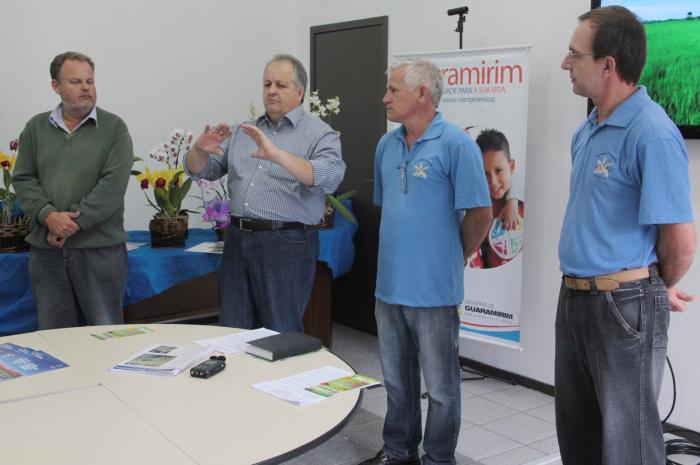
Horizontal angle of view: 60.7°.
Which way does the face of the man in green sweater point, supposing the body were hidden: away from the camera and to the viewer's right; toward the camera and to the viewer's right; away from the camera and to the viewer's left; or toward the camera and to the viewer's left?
toward the camera and to the viewer's right

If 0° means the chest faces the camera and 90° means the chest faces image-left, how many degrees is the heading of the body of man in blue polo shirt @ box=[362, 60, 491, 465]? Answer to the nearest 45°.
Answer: approximately 45°

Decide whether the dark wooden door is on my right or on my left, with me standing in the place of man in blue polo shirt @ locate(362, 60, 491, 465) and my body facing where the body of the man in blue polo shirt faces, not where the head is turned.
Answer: on my right

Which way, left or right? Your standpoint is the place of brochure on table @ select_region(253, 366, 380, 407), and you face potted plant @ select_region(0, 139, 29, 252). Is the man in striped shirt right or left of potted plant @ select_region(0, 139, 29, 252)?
right

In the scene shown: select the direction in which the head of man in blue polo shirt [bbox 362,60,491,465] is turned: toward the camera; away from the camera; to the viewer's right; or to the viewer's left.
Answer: to the viewer's left

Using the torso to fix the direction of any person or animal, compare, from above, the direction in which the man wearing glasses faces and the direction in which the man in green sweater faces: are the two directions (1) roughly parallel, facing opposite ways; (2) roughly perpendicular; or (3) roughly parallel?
roughly perpendicular

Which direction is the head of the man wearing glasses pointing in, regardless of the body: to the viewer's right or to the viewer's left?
to the viewer's left

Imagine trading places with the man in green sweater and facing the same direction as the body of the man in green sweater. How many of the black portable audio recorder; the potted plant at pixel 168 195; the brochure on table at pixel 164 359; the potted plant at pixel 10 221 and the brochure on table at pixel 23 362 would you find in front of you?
3

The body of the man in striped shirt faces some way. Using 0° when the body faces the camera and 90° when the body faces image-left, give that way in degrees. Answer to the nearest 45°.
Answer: approximately 45°
